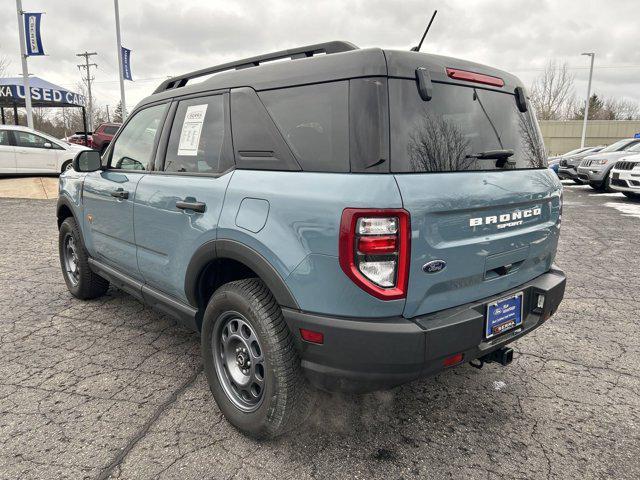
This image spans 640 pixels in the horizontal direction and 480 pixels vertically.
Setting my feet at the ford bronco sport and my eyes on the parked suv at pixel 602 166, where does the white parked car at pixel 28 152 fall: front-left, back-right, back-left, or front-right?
front-left

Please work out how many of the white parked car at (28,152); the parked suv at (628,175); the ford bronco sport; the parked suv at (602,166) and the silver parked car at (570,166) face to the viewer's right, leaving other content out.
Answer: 1

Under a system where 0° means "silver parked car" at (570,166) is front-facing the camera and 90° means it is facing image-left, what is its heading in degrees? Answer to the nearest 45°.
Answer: approximately 45°

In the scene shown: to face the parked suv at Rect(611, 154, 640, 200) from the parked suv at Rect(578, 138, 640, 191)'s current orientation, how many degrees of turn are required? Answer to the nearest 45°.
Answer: approximately 45° to its left

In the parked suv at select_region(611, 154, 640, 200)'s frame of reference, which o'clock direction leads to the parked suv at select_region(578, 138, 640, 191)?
the parked suv at select_region(578, 138, 640, 191) is roughly at 4 o'clock from the parked suv at select_region(611, 154, 640, 200).

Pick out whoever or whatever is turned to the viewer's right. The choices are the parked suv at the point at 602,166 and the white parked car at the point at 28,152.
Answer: the white parked car

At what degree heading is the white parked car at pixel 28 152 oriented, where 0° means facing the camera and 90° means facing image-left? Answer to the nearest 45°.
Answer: approximately 270°

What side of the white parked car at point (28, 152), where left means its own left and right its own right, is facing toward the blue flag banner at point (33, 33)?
left

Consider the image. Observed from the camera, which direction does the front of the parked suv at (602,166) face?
facing the viewer and to the left of the viewer

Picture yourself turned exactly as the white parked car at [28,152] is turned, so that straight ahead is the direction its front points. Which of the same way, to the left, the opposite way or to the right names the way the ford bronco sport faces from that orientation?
to the left
